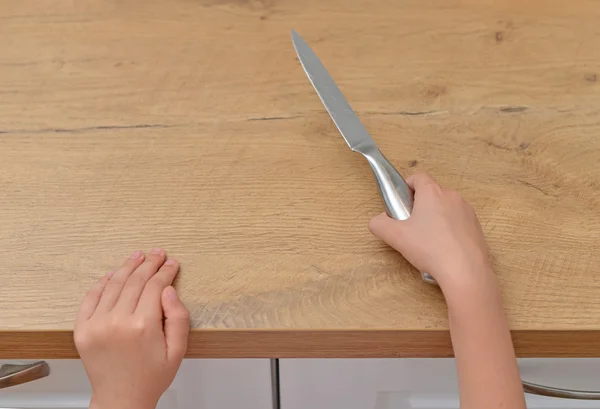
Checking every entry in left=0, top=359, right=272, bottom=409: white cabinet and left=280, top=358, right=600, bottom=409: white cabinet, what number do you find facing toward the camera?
2

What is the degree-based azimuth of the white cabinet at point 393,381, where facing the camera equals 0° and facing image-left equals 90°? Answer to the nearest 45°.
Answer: approximately 0°
